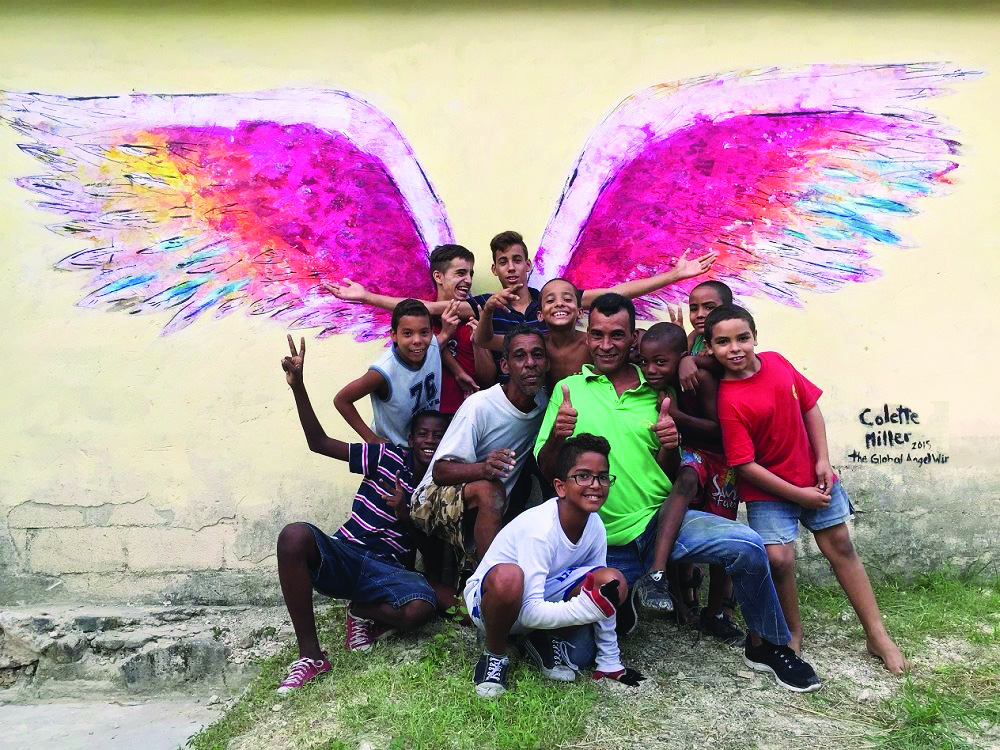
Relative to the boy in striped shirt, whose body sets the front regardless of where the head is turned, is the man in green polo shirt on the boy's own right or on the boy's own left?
on the boy's own left

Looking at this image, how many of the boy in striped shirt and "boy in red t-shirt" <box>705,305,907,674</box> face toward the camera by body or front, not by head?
2

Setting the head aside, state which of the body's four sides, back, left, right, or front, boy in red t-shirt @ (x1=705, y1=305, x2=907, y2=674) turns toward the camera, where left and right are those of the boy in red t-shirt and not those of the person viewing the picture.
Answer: front

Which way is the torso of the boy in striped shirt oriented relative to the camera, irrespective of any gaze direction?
toward the camera

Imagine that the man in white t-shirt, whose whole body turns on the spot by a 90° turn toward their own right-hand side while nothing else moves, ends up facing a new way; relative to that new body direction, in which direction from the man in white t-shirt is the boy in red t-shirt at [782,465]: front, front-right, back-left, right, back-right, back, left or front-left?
back-left

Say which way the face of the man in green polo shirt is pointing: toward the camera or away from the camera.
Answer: toward the camera

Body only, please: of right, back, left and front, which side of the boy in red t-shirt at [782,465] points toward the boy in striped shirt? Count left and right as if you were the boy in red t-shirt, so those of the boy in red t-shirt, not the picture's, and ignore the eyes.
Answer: right

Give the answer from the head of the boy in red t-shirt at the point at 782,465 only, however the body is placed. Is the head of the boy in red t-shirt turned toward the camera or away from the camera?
toward the camera

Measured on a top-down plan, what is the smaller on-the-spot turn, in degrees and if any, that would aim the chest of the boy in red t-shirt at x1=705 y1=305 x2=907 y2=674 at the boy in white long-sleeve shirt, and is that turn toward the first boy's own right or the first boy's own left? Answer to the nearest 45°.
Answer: approximately 45° to the first boy's own right

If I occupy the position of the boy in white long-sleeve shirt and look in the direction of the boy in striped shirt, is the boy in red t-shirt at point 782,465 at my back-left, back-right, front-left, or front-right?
back-right

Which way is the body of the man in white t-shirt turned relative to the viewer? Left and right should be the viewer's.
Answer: facing the viewer and to the right of the viewer
